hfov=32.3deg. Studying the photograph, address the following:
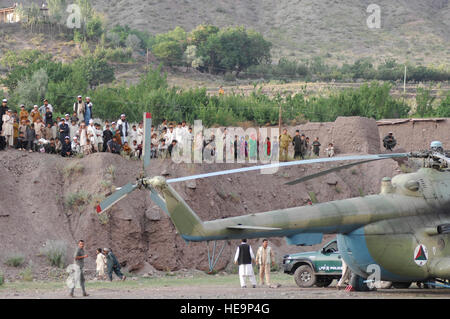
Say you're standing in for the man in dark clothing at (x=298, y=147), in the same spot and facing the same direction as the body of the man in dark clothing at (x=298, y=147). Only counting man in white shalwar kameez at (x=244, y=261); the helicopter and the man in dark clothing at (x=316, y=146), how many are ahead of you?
2

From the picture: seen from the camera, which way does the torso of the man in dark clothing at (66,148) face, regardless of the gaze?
toward the camera

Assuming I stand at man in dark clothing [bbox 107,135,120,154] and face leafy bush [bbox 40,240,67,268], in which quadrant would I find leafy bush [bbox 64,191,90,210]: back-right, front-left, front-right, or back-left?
front-right

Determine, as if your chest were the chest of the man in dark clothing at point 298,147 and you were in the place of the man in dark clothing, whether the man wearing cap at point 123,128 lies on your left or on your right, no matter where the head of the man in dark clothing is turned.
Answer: on your right

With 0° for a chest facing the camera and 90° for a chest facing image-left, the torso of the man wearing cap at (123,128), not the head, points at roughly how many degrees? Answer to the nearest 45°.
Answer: approximately 0°

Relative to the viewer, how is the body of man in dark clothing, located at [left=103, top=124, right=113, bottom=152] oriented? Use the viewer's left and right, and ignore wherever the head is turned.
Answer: facing the viewer

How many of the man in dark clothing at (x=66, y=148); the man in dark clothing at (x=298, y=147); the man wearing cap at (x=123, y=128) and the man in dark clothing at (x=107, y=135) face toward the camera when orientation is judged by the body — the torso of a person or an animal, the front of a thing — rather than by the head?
4

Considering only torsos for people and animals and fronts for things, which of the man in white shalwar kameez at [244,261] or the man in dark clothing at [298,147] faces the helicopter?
the man in dark clothing

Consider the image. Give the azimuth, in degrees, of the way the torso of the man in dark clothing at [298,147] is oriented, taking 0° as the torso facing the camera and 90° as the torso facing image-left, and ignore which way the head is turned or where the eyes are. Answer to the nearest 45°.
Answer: approximately 0°

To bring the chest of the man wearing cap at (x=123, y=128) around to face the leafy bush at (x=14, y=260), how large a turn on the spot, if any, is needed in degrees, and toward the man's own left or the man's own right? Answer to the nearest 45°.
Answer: approximately 45° to the man's own right

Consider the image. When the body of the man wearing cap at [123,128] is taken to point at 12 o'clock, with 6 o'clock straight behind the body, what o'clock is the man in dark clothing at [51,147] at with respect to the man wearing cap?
The man in dark clothing is roughly at 3 o'clock from the man wearing cap.

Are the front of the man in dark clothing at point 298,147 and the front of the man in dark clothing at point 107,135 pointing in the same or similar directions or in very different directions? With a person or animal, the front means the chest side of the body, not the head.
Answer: same or similar directions
